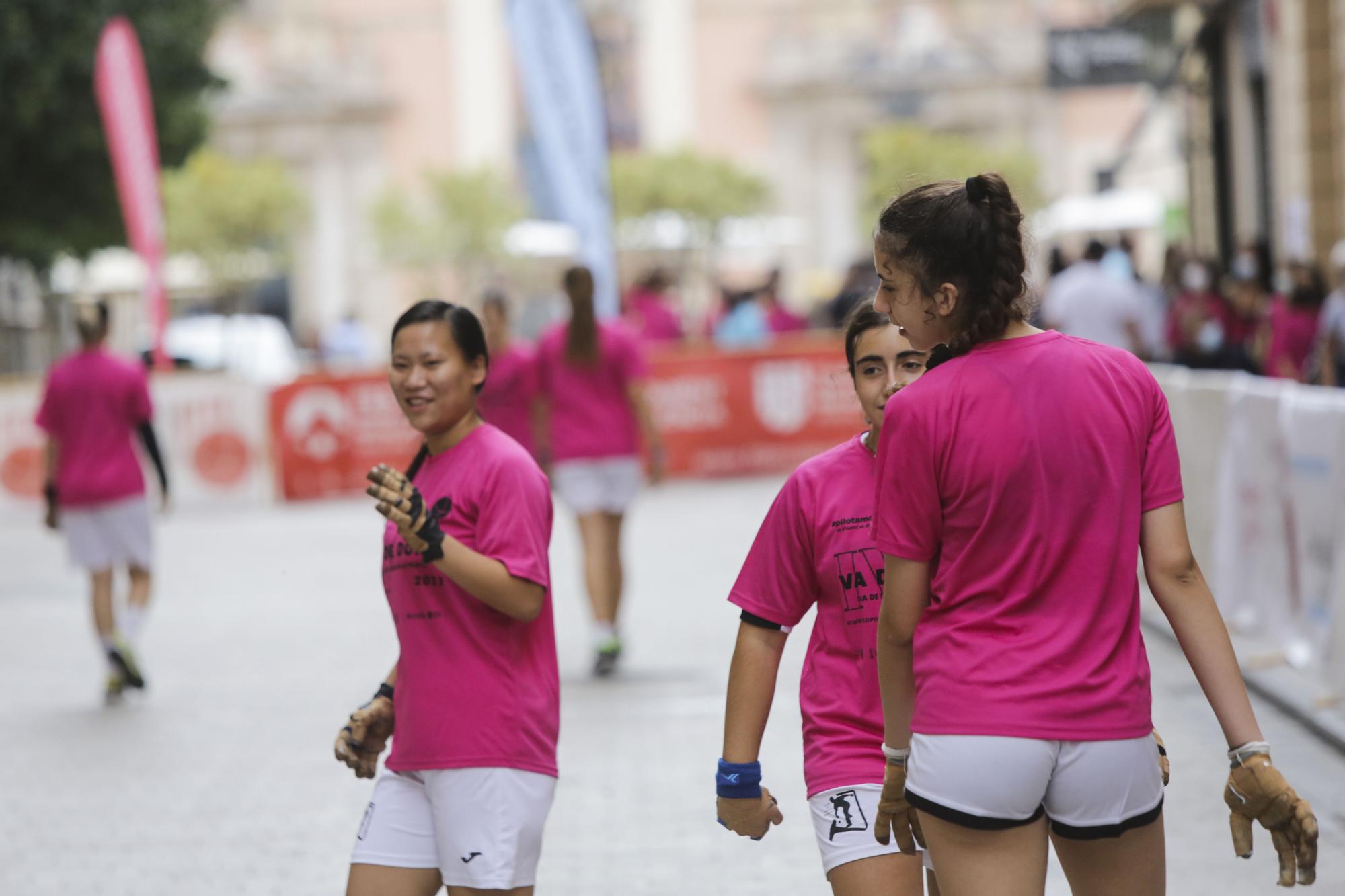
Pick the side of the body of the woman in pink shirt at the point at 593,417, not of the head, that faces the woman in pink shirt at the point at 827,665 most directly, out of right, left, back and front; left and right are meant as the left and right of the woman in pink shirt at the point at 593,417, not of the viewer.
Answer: back

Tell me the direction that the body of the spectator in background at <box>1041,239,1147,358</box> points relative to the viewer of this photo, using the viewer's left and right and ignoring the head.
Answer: facing away from the viewer

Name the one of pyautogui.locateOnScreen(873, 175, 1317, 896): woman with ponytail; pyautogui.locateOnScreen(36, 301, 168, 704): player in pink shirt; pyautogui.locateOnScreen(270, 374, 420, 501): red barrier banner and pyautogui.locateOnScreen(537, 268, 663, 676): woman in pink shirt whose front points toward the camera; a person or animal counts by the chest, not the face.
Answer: the red barrier banner

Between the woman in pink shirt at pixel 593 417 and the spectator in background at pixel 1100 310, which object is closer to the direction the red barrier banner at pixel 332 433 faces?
the woman in pink shirt

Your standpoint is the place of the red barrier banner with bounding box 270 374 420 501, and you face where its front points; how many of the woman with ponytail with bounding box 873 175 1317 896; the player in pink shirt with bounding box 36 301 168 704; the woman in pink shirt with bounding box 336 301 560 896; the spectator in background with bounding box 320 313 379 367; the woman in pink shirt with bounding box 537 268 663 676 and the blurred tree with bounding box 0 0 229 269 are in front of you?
4

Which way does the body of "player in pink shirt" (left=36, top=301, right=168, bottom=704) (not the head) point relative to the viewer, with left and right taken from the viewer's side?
facing away from the viewer

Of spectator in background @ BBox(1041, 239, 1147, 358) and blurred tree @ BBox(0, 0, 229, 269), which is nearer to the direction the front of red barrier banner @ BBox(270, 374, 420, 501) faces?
the spectator in background

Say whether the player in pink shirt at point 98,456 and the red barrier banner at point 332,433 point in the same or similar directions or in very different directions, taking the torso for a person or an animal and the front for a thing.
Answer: very different directions

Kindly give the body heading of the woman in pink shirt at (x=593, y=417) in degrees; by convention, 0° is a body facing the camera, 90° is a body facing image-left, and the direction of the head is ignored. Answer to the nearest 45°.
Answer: approximately 180°

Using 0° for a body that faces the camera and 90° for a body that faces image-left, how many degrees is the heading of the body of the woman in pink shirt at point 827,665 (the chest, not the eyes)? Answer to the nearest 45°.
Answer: approximately 315°

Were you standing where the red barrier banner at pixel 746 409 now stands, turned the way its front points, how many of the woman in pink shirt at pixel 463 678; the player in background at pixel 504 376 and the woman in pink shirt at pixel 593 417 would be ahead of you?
3

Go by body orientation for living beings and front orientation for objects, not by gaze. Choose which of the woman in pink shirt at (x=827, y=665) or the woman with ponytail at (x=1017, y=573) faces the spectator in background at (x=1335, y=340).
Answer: the woman with ponytail

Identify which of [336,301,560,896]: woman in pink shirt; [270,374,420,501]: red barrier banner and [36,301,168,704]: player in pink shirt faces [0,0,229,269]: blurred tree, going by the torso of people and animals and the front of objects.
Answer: the player in pink shirt

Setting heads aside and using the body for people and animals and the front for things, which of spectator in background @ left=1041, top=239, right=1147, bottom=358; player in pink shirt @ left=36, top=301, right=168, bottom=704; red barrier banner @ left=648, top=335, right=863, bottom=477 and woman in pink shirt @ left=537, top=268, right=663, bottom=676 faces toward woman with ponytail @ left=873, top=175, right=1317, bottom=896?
the red barrier banner

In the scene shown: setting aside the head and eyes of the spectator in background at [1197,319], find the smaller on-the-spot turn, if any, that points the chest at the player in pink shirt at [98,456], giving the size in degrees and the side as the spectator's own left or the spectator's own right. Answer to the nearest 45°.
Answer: approximately 45° to the spectator's own right

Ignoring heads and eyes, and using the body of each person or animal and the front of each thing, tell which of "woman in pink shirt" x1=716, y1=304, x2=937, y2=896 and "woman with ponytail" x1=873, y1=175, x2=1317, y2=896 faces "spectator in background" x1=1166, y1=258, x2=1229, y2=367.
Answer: the woman with ponytail

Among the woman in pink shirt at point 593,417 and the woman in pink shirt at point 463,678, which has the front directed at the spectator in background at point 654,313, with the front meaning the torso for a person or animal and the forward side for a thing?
the woman in pink shirt at point 593,417
